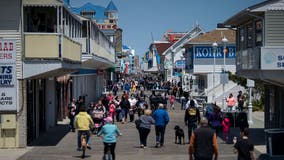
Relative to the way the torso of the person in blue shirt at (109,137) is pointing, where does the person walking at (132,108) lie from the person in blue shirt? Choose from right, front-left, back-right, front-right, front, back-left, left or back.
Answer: front

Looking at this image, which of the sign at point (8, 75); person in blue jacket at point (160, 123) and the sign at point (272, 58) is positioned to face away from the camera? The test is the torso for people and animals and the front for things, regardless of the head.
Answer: the person in blue jacket

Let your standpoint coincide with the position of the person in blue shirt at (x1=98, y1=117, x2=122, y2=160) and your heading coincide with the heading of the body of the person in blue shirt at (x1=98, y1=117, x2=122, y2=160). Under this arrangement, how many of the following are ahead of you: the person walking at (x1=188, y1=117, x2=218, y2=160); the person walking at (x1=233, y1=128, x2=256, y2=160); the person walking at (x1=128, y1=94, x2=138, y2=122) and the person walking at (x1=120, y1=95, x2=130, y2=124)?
2

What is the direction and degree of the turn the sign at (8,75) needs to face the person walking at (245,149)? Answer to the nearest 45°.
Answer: approximately 45° to its left

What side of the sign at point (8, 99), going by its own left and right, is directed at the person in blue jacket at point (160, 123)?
left

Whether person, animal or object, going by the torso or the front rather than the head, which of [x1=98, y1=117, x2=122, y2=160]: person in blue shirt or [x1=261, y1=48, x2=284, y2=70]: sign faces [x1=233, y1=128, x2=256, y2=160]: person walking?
the sign

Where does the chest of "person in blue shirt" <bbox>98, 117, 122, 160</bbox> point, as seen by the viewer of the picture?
away from the camera

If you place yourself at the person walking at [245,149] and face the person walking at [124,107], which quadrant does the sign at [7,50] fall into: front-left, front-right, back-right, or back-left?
front-left

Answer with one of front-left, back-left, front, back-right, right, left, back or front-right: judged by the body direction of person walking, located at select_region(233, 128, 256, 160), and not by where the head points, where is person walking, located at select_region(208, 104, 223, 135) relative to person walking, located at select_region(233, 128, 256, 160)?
front

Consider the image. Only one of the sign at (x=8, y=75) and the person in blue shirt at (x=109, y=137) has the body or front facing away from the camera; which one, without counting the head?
the person in blue shirt

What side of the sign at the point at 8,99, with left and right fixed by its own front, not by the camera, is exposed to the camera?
front

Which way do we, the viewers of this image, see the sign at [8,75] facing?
facing the viewer
